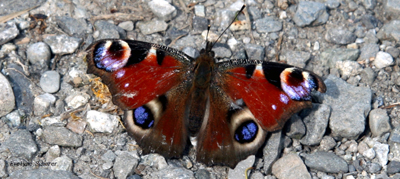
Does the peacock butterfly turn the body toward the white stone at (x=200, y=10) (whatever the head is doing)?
yes

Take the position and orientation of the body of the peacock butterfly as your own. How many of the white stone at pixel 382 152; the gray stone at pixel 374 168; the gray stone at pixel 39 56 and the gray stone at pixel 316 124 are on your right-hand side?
3

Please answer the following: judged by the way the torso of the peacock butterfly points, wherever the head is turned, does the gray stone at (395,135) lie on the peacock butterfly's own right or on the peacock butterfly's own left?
on the peacock butterfly's own right

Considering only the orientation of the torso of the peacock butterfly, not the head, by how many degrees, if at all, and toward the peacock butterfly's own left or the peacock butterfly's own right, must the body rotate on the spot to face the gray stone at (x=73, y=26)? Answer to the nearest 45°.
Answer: approximately 45° to the peacock butterfly's own left

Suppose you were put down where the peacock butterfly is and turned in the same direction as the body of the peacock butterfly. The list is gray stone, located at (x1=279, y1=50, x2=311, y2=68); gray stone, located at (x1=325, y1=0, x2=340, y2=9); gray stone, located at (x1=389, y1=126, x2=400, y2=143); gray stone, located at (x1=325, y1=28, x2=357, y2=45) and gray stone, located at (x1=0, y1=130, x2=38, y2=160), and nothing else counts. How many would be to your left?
1

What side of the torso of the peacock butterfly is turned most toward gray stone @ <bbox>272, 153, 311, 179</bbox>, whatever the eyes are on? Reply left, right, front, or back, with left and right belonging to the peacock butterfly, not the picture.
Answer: right

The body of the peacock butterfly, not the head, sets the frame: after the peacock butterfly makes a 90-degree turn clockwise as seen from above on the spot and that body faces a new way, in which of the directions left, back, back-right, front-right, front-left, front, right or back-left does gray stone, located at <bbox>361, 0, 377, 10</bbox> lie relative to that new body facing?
front-left

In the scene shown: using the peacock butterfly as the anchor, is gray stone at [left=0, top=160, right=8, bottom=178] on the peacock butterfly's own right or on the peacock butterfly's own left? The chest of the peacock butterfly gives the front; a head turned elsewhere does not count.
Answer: on the peacock butterfly's own left

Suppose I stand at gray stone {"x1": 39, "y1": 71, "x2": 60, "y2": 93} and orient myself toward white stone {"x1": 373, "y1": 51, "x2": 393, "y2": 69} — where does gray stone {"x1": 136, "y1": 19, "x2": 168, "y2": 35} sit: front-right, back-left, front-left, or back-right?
front-left

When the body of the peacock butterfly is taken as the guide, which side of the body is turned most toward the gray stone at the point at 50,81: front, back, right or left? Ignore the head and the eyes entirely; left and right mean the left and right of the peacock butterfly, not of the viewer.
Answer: left

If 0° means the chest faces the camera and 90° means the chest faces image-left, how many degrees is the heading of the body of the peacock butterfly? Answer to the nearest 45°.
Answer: approximately 180°

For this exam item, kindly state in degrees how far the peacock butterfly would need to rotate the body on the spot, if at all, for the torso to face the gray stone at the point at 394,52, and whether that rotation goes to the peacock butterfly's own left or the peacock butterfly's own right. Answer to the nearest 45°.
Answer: approximately 45° to the peacock butterfly's own right

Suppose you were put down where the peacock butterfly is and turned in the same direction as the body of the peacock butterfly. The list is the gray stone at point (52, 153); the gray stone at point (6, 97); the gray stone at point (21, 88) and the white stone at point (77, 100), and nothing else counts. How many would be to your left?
4

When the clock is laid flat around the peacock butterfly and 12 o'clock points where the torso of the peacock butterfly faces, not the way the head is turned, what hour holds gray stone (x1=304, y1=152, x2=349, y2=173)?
The gray stone is roughly at 3 o'clock from the peacock butterfly.

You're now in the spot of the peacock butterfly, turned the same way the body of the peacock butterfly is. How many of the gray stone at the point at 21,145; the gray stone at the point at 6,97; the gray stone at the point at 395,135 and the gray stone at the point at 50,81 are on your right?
1

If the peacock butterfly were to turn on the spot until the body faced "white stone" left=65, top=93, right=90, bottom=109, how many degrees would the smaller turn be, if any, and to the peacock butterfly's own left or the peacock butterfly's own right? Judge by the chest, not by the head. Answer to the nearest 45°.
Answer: approximately 90° to the peacock butterfly's own left

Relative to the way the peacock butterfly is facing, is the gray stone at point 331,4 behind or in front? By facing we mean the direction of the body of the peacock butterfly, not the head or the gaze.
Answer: in front

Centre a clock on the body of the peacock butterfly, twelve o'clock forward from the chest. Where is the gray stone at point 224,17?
The gray stone is roughly at 12 o'clock from the peacock butterfly.

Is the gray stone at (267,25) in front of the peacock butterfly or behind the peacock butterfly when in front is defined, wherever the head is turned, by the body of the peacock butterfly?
in front

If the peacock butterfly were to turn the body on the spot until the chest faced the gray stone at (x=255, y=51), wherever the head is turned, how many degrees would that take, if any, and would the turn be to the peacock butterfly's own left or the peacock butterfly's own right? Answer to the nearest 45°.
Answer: approximately 45° to the peacock butterfly's own right
